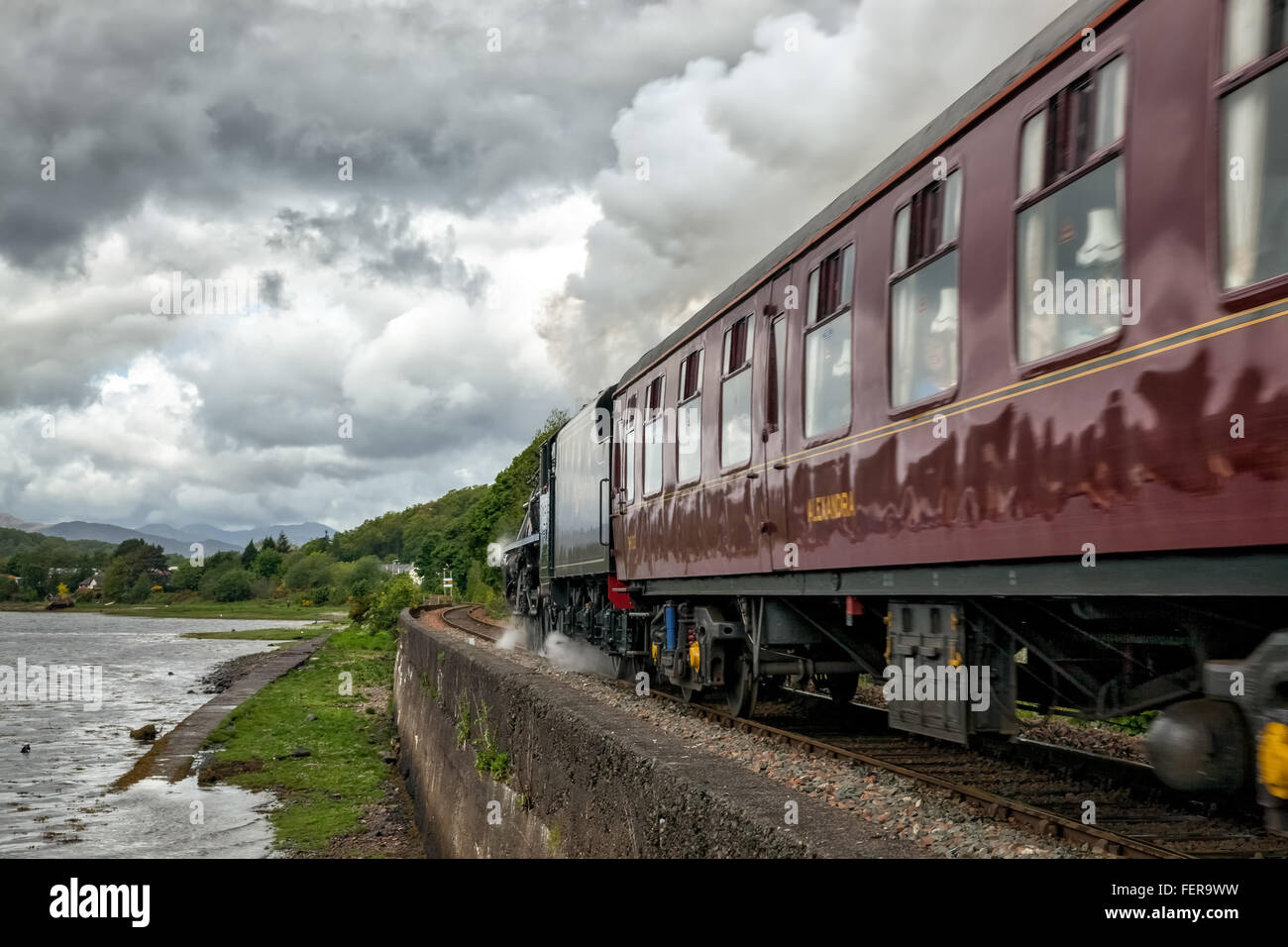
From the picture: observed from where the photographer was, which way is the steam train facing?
facing away from the viewer and to the left of the viewer
